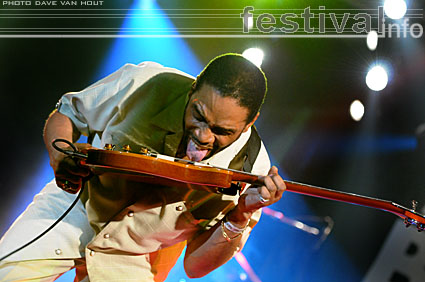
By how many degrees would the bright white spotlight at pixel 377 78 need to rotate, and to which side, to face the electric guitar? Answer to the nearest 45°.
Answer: approximately 45° to its right

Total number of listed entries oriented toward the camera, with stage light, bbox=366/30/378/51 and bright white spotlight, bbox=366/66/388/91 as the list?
2

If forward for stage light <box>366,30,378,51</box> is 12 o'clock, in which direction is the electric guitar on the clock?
The electric guitar is roughly at 1 o'clock from the stage light.

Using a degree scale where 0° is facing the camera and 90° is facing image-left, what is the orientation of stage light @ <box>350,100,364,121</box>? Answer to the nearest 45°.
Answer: approximately 0°

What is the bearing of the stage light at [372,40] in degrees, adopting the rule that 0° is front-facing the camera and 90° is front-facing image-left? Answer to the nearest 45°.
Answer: approximately 0°
